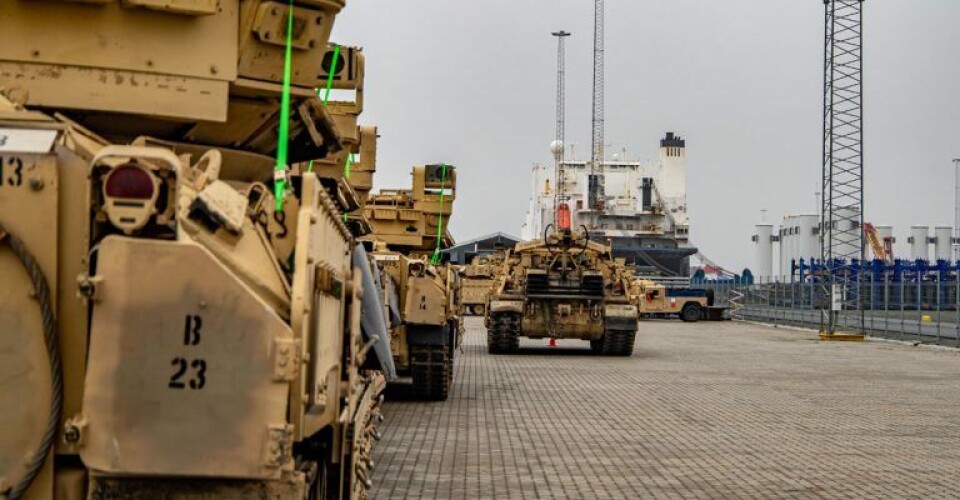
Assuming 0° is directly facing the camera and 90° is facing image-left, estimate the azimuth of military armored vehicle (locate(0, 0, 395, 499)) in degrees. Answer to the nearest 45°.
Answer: approximately 180°

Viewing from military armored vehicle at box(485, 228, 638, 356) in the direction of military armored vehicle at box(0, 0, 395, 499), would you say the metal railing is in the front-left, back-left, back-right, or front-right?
back-left

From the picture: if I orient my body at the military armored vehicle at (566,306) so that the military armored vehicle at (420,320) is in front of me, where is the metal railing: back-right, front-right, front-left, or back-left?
back-left

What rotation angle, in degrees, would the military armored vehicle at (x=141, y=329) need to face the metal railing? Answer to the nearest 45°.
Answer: approximately 45° to its right

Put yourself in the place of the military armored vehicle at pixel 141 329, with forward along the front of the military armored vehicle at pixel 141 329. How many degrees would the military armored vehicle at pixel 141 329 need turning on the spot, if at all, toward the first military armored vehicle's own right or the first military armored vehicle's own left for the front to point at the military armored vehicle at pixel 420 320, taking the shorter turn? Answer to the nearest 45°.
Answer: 0° — it already faces it

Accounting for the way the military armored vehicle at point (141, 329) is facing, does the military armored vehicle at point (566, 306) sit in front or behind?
in front
